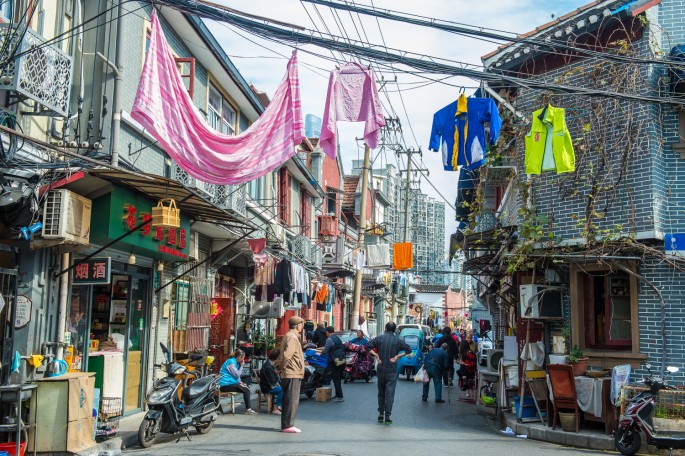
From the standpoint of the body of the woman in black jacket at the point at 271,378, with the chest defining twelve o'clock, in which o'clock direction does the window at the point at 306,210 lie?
The window is roughly at 9 o'clock from the woman in black jacket.

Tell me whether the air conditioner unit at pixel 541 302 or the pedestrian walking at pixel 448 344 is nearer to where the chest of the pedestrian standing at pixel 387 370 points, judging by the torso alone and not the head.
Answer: the pedestrian walking

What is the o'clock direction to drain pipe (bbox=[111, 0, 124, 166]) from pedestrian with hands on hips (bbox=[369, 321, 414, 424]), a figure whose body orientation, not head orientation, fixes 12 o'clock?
The drain pipe is roughly at 8 o'clock from the pedestrian with hands on hips.

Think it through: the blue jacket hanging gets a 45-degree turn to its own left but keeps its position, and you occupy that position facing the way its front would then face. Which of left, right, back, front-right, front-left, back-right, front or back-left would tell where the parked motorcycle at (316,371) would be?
back

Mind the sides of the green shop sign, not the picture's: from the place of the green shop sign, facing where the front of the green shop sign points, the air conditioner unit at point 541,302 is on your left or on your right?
on your left

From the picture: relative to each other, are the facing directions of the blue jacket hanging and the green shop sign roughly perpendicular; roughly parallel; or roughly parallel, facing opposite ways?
roughly perpendicular

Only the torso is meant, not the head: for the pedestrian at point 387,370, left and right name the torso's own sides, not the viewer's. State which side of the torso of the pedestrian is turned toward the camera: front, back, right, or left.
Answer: back

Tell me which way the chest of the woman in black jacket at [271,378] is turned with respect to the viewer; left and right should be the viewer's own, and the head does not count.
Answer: facing to the right of the viewer

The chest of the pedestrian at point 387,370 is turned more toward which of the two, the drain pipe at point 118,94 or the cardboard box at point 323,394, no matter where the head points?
the cardboard box

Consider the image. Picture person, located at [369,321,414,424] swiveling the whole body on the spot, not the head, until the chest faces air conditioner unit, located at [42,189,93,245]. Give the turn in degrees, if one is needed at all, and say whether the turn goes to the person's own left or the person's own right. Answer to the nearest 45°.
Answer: approximately 135° to the person's own left
